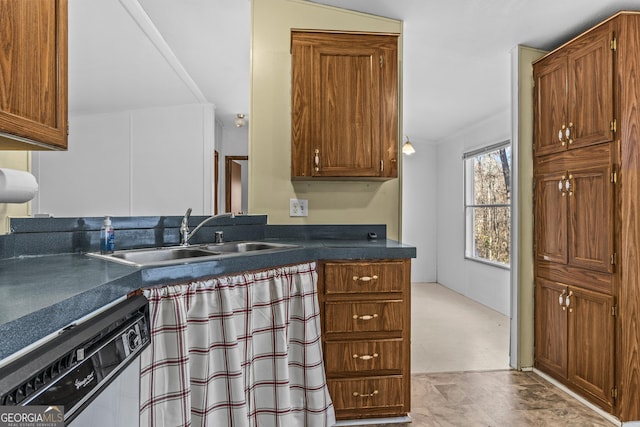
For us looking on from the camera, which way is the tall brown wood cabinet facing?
facing the viewer and to the left of the viewer

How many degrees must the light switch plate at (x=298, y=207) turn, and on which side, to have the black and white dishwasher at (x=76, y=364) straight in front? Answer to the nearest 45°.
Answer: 0° — it already faces it

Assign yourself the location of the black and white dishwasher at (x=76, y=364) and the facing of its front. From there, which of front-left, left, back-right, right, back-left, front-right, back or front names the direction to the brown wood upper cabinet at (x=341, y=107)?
left

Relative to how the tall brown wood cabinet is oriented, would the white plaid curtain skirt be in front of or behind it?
in front

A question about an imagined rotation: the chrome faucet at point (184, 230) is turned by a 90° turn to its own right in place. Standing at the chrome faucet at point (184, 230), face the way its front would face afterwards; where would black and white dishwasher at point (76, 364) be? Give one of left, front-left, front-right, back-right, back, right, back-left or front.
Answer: front-left

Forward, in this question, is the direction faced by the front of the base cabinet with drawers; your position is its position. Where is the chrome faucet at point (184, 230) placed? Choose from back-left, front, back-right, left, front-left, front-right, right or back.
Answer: right

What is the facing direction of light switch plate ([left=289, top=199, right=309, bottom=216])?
toward the camera

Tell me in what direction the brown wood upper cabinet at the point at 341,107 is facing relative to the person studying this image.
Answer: facing the viewer

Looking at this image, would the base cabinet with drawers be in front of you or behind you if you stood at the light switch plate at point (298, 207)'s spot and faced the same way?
in front

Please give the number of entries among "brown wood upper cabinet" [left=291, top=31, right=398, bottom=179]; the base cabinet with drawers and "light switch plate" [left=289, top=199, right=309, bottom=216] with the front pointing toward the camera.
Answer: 3

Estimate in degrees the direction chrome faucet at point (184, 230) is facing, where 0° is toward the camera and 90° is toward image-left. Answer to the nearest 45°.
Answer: approximately 315°

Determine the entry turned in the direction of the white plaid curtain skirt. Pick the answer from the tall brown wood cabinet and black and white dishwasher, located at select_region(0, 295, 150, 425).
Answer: the tall brown wood cabinet
